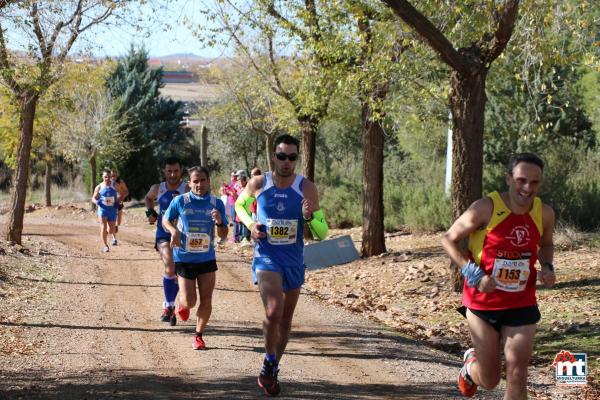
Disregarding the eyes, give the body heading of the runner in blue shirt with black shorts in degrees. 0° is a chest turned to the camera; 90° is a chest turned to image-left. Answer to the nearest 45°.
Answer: approximately 0°

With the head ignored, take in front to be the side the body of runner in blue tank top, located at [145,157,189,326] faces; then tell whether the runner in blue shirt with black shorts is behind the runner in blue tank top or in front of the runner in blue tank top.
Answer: in front

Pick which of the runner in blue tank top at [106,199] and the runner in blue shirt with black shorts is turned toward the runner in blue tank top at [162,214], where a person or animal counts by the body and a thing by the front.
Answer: the runner in blue tank top at [106,199]

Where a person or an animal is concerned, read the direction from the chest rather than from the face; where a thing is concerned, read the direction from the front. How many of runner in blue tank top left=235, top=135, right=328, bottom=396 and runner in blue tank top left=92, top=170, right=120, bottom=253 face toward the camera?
2

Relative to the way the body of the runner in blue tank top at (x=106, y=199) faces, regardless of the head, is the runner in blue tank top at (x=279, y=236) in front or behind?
in front

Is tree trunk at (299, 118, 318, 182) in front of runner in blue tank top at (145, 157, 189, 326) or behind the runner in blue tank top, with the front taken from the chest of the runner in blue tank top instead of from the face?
behind
